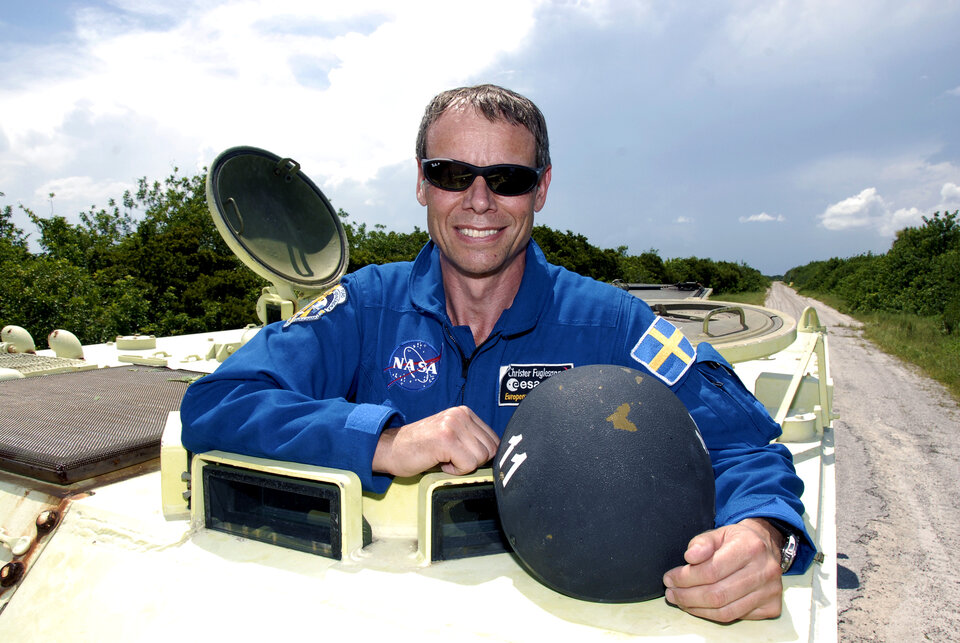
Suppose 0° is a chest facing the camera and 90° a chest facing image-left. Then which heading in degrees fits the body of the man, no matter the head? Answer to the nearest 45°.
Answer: approximately 0°
